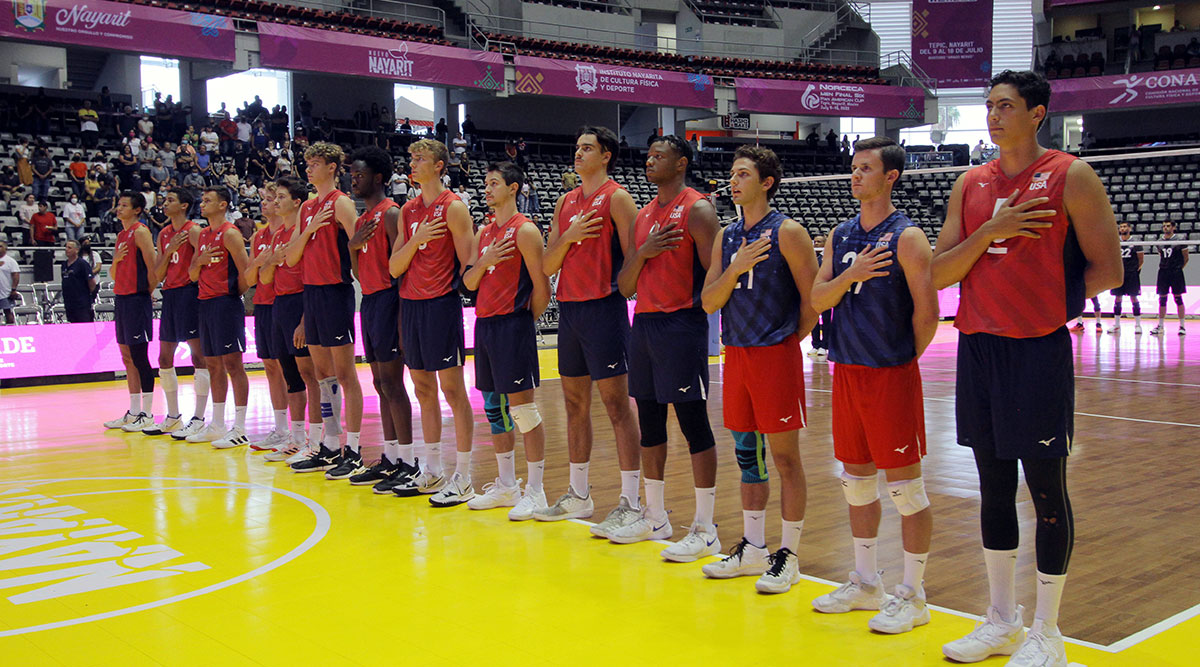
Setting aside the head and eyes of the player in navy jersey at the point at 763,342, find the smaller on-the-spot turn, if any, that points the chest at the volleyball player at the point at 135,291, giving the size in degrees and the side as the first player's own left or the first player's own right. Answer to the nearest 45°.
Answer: approximately 90° to the first player's own right

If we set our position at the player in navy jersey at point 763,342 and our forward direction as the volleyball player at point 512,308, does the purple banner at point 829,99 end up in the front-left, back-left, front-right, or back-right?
front-right

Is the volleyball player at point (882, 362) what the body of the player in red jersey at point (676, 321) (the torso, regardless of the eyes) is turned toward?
no

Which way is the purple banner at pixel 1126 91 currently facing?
toward the camera

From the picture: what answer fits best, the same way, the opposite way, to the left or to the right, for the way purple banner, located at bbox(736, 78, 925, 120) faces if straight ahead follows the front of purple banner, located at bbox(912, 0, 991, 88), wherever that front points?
the same way

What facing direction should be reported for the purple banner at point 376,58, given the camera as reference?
facing the viewer

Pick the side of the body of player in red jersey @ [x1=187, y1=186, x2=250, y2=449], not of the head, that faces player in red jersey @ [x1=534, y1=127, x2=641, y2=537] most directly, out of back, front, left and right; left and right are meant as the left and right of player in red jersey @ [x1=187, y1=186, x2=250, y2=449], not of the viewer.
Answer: left

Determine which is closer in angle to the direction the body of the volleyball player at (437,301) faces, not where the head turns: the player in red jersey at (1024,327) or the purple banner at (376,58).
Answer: the player in red jersey

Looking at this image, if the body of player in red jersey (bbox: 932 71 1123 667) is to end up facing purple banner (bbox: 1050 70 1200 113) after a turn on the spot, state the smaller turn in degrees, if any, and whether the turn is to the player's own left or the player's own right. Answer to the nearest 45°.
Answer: approximately 135° to the player's own right

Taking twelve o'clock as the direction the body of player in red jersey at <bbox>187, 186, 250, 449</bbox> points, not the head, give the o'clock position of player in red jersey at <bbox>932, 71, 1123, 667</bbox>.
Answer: player in red jersey at <bbox>932, 71, 1123, 667</bbox> is roughly at 10 o'clock from player in red jersey at <bbox>187, 186, 250, 449</bbox>.

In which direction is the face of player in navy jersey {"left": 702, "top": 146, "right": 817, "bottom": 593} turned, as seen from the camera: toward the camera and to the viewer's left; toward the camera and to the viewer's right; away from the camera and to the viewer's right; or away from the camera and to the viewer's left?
toward the camera and to the viewer's left

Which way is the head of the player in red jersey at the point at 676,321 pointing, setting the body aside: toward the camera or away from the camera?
toward the camera

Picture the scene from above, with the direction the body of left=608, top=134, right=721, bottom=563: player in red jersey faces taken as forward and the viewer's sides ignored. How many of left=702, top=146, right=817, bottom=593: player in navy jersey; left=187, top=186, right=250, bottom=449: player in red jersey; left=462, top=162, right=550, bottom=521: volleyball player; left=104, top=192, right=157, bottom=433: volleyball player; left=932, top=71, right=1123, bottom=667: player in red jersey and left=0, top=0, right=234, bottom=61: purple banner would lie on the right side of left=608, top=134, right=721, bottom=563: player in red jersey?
4

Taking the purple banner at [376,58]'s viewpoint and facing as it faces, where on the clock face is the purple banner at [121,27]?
the purple banner at [121,27] is roughly at 2 o'clock from the purple banner at [376,58].

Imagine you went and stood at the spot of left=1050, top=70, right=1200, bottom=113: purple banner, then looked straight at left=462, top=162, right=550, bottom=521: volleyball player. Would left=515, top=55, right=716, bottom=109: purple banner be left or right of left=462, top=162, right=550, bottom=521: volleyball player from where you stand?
right

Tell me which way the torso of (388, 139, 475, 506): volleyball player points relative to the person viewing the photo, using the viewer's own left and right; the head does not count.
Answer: facing the viewer and to the left of the viewer

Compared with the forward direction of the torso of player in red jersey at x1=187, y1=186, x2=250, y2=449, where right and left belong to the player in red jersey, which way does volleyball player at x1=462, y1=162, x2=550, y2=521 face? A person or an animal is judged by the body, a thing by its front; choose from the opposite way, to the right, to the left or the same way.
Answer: the same way

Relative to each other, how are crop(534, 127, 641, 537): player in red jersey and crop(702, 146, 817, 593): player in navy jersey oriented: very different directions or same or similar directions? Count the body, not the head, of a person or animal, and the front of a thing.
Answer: same or similar directions

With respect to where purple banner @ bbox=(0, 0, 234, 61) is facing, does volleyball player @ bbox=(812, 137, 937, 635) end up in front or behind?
in front

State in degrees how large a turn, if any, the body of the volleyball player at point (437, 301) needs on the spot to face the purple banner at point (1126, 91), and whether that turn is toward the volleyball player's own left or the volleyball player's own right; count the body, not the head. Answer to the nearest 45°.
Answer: approximately 180°
